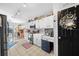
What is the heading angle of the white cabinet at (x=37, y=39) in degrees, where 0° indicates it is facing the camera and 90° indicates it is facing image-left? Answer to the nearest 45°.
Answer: approximately 45°

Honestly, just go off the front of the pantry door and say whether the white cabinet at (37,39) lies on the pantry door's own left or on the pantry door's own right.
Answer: on the pantry door's own right

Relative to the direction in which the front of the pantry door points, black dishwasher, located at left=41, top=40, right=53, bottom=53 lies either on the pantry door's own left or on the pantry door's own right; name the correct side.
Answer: on the pantry door's own right

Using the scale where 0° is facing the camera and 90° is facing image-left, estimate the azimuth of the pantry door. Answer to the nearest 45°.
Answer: approximately 45°

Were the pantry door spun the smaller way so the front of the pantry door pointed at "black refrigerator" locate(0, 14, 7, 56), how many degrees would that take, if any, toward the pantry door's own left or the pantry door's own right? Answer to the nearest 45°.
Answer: approximately 45° to the pantry door's own right

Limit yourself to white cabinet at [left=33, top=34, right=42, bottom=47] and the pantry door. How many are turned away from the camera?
0

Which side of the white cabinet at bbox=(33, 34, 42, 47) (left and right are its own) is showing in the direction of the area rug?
front
